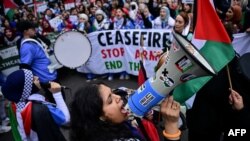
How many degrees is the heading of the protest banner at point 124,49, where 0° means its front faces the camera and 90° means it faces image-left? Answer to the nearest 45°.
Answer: approximately 0°

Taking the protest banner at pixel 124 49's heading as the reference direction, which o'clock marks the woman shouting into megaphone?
The woman shouting into megaphone is roughly at 12 o'clock from the protest banner.

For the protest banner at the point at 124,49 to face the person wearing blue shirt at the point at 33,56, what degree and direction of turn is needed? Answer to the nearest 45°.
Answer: approximately 45° to its right

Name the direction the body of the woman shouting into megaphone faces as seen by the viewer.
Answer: to the viewer's right

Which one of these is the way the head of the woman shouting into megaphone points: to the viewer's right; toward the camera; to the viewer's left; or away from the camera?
to the viewer's right

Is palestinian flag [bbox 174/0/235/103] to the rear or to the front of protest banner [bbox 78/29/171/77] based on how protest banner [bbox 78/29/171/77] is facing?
to the front
